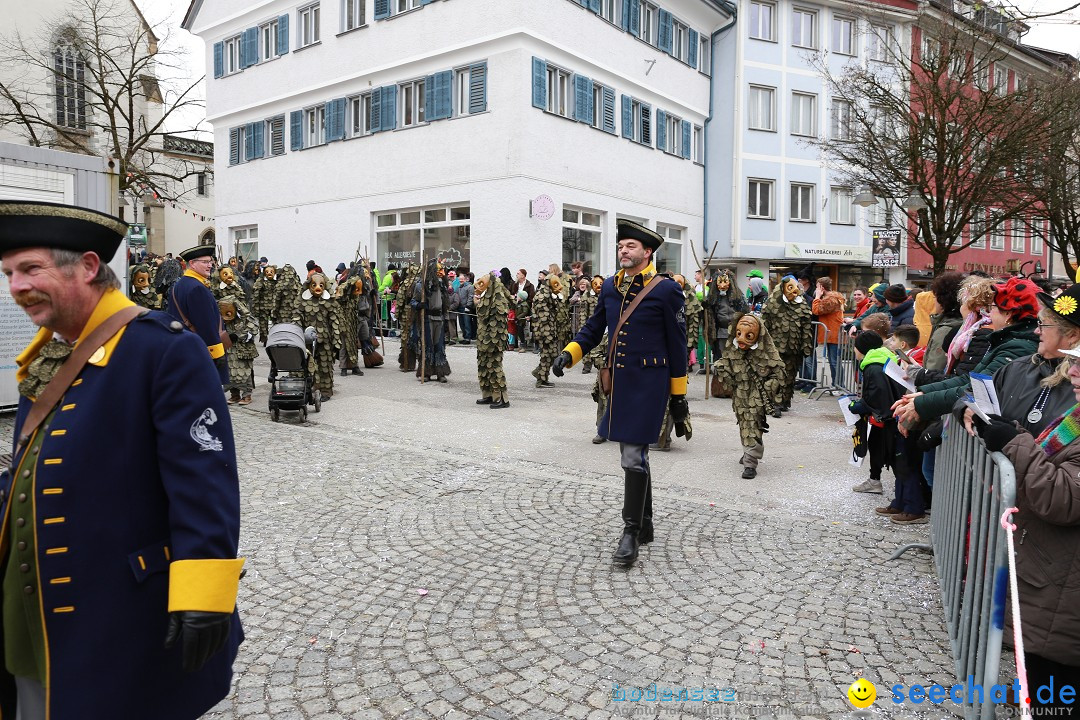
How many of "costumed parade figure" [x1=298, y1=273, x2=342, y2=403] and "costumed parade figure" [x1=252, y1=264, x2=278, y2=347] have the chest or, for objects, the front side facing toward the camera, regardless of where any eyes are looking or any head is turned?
2

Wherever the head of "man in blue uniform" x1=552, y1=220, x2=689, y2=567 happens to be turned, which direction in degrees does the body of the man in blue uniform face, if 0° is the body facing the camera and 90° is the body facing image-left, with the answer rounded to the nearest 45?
approximately 45°

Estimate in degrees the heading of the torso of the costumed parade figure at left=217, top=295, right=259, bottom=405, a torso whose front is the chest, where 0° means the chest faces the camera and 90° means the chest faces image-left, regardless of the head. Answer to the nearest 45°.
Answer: approximately 45°

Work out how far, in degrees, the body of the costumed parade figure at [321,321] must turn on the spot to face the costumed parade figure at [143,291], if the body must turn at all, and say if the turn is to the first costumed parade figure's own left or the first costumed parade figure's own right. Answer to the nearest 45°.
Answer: approximately 135° to the first costumed parade figure's own right

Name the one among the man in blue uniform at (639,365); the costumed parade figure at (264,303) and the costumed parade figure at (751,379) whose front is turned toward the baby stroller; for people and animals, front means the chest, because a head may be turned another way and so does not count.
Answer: the costumed parade figure at (264,303)

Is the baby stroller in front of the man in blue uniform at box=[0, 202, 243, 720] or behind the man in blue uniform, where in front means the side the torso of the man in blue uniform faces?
behind

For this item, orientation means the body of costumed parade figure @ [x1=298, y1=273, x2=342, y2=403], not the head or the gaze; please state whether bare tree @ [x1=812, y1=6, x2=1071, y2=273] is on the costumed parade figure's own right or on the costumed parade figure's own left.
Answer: on the costumed parade figure's own left

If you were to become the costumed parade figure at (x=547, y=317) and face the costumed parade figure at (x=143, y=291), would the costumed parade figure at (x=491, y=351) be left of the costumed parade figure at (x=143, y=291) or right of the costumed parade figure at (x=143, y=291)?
left

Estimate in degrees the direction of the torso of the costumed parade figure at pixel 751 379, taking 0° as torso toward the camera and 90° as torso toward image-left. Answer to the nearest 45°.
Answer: approximately 0°

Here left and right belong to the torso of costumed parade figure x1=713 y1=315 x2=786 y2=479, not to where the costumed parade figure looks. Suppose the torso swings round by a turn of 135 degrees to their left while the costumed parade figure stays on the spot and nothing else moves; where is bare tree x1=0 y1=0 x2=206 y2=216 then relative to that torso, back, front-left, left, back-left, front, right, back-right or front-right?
left

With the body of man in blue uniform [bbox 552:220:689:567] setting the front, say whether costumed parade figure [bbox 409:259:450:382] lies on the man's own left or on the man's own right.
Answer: on the man's own right
